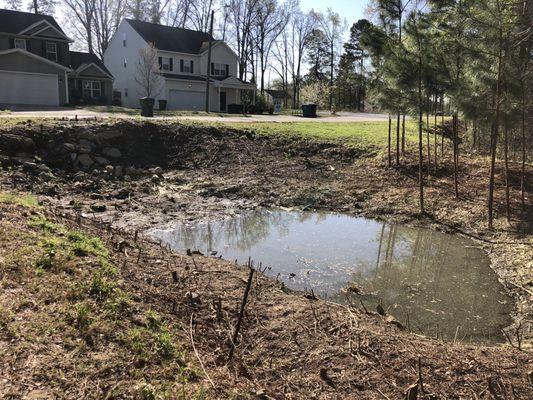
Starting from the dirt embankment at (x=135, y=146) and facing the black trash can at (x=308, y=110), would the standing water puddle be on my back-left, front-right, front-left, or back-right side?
back-right

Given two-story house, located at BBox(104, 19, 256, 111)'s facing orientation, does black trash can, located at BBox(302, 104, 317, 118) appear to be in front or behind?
in front

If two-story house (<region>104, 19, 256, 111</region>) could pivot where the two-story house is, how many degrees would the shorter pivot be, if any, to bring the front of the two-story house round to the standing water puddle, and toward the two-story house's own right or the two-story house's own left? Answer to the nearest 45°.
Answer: approximately 45° to the two-story house's own right

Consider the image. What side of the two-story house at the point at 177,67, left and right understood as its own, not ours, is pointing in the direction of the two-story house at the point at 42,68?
right

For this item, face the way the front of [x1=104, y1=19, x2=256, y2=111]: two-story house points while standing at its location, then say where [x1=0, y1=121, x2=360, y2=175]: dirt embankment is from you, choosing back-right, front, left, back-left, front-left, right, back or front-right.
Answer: front-right

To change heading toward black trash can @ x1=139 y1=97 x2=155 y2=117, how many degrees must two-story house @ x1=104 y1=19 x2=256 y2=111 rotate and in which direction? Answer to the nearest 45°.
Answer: approximately 45° to its right

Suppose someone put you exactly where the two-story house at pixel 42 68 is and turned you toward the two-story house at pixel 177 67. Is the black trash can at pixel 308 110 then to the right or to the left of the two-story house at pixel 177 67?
right

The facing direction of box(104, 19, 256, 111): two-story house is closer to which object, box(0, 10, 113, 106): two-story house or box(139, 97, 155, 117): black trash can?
the black trash can

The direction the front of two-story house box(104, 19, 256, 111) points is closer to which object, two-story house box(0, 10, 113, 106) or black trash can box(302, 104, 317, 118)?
the black trash can
